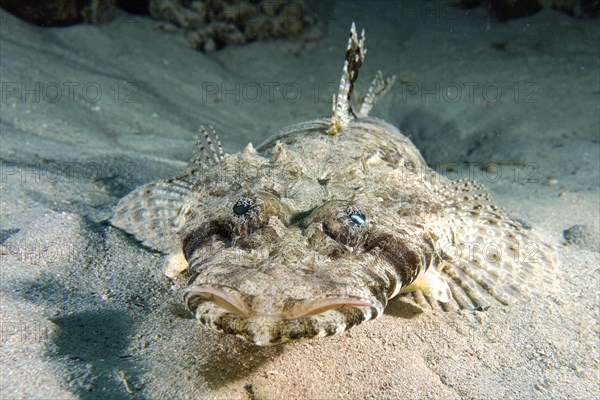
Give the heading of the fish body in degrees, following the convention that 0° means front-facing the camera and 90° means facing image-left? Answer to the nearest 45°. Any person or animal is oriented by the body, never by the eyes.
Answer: approximately 0°
